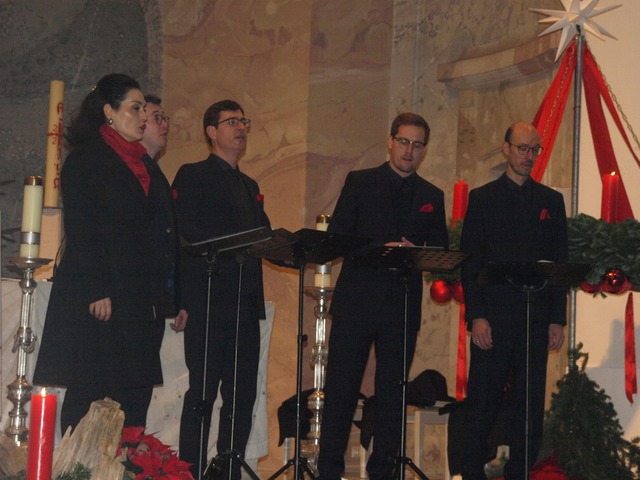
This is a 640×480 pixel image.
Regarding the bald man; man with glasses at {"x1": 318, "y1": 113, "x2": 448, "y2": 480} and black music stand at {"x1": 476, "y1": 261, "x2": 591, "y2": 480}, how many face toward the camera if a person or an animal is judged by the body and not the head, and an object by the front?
2

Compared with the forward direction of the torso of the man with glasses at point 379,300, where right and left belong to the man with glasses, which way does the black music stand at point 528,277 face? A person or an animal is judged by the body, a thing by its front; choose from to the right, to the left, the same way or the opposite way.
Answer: the opposite way

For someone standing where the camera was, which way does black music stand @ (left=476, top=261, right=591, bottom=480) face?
facing away from the viewer

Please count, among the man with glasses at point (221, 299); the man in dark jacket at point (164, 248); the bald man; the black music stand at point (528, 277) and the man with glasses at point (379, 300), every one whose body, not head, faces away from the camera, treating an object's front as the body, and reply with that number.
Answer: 1

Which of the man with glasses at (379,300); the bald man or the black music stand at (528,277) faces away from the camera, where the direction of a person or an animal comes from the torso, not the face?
the black music stand

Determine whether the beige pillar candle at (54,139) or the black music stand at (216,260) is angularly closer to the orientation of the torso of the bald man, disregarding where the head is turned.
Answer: the black music stand

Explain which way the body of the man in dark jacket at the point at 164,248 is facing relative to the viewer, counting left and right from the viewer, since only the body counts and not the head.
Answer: facing the viewer and to the right of the viewer

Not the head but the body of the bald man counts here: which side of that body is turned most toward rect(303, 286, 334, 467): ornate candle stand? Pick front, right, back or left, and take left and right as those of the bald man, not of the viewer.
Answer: right

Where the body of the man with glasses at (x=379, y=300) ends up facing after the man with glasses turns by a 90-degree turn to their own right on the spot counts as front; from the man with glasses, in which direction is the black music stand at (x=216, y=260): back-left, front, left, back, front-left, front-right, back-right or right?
front-left

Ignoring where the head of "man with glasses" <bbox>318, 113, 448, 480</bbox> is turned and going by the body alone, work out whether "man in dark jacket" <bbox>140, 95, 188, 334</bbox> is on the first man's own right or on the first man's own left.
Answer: on the first man's own right

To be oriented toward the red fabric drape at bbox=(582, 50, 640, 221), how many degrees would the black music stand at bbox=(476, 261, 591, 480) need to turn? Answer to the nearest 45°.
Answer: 0° — it already faces it

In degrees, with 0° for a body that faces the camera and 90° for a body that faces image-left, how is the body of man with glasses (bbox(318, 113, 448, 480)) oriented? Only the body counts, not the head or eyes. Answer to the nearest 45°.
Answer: approximately 0°

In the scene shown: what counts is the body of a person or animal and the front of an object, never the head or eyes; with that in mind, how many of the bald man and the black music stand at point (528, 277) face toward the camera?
1
